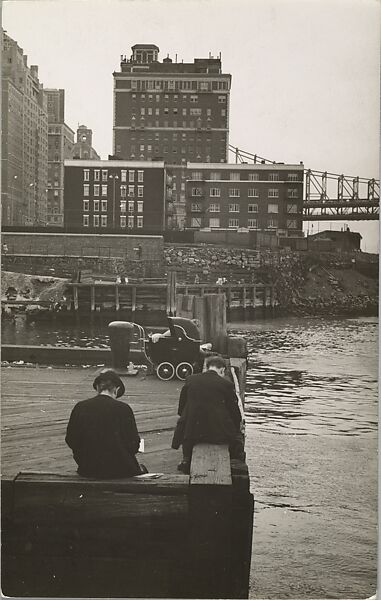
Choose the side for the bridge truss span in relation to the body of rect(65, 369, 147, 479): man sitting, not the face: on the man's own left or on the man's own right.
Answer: on the man's own right

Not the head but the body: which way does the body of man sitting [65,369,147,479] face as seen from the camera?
away from the camera

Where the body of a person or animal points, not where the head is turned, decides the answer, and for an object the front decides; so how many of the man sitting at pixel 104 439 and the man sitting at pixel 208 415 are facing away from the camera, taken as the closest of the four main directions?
2

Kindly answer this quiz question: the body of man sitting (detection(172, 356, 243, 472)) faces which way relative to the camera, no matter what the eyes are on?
away from the camera

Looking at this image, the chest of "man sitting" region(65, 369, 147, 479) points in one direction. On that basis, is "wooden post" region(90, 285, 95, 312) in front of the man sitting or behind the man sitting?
in front

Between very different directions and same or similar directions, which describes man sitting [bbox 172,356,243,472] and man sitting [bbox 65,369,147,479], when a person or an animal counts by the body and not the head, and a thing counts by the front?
same or similar directions
